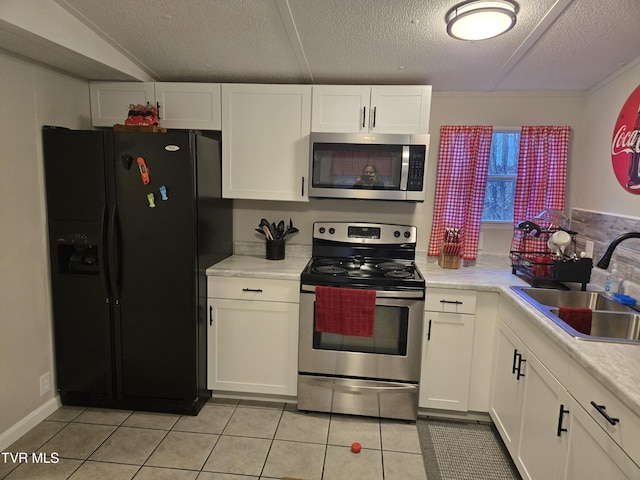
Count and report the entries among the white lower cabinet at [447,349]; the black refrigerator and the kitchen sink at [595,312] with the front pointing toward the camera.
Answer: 2

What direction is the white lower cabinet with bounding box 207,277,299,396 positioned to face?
toward the camera

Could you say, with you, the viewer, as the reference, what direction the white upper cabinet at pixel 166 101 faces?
facing the viewer

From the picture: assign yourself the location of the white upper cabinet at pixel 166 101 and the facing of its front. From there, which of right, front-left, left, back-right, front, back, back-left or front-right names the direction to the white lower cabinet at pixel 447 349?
front-left

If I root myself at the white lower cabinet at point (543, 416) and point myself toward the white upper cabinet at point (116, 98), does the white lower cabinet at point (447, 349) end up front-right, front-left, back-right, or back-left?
front-right

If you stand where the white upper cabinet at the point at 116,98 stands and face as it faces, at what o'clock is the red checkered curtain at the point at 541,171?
The red checkered curtain is roughly at 10 o'clock from the white upper cabinet.

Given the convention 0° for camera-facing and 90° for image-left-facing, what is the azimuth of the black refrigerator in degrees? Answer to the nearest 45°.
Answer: approximately 0°

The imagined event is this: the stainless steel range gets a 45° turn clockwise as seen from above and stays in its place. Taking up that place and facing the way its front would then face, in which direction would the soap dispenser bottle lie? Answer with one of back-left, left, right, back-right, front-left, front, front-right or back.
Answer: back-left

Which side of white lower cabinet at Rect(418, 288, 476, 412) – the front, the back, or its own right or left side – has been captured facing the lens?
front

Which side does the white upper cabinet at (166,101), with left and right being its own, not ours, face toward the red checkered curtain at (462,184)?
left

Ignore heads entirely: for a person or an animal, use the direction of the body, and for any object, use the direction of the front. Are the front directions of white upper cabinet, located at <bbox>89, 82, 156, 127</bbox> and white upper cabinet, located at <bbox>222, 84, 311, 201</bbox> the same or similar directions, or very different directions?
same or similar directions

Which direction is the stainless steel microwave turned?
toward the camera

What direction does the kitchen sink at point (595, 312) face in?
to the viewer's left

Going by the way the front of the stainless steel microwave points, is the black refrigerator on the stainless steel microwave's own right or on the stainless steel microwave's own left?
on the stainless steel microwave's own right

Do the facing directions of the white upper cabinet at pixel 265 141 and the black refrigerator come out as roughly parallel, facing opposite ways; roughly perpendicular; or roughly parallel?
roughly parallel

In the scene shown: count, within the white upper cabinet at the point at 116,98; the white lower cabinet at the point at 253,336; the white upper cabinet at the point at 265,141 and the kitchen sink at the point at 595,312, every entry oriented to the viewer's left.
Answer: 1
